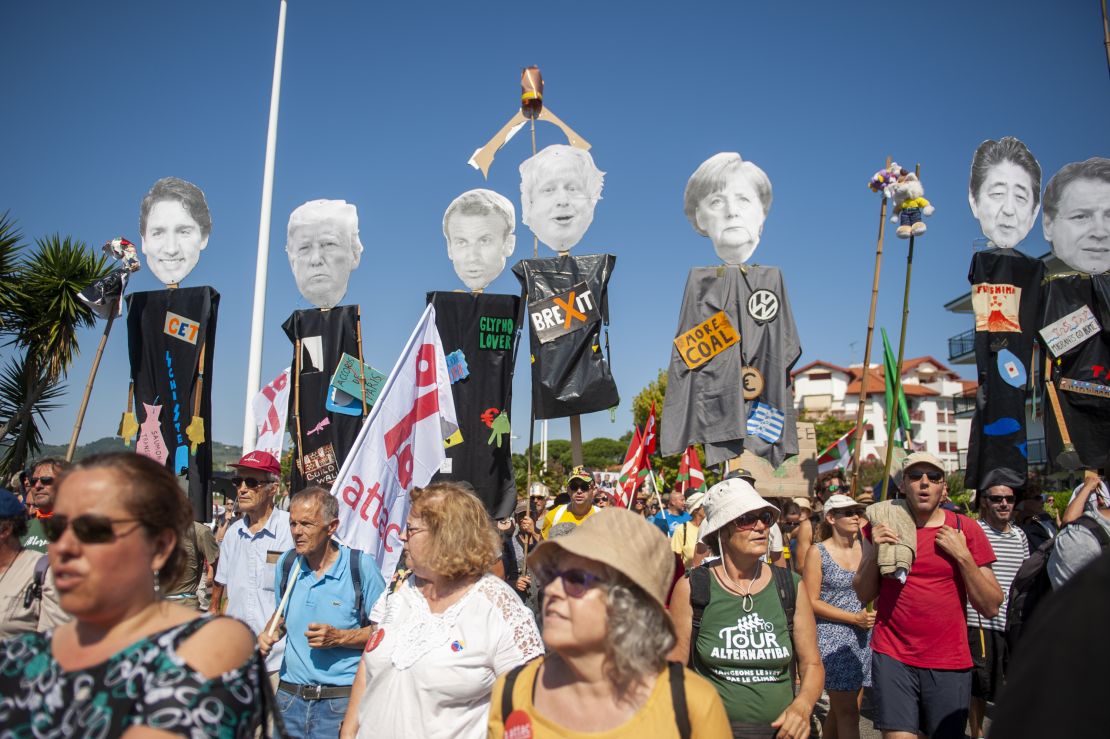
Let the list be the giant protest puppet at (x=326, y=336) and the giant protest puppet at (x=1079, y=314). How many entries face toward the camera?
2

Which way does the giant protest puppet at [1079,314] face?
toward the camera

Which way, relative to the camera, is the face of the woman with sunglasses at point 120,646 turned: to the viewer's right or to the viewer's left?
to the viewer's left

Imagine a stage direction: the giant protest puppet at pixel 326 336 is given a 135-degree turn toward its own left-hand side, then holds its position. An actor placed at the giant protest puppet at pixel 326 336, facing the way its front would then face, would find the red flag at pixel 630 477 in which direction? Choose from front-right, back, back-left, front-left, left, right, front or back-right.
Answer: front-right

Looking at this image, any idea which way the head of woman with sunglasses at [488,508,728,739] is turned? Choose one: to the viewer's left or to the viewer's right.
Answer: to the viewer's left

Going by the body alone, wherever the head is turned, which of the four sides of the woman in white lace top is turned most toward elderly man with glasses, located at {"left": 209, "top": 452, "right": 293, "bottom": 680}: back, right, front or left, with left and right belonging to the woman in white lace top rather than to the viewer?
right

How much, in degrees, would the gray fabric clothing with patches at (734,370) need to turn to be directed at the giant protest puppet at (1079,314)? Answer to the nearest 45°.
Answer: approximately 135° to its left

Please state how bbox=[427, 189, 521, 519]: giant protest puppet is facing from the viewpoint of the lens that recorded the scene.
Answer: facing the viewer

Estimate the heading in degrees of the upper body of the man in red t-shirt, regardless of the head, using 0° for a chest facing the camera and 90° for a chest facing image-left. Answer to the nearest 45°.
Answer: approximately 0°

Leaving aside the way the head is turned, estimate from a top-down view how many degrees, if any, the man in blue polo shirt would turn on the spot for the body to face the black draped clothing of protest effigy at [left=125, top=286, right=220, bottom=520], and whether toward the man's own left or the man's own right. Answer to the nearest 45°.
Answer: approximately 135° to the man's own right

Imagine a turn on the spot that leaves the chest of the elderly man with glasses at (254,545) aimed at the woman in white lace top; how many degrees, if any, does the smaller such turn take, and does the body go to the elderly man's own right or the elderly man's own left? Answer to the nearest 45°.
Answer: approximately 45° to the elderly man's own left

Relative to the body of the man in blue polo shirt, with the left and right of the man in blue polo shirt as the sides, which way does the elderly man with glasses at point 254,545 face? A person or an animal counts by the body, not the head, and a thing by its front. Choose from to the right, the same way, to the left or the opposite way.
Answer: the same way

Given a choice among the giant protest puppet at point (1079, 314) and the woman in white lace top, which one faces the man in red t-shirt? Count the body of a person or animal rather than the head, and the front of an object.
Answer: the giant protest puppet
